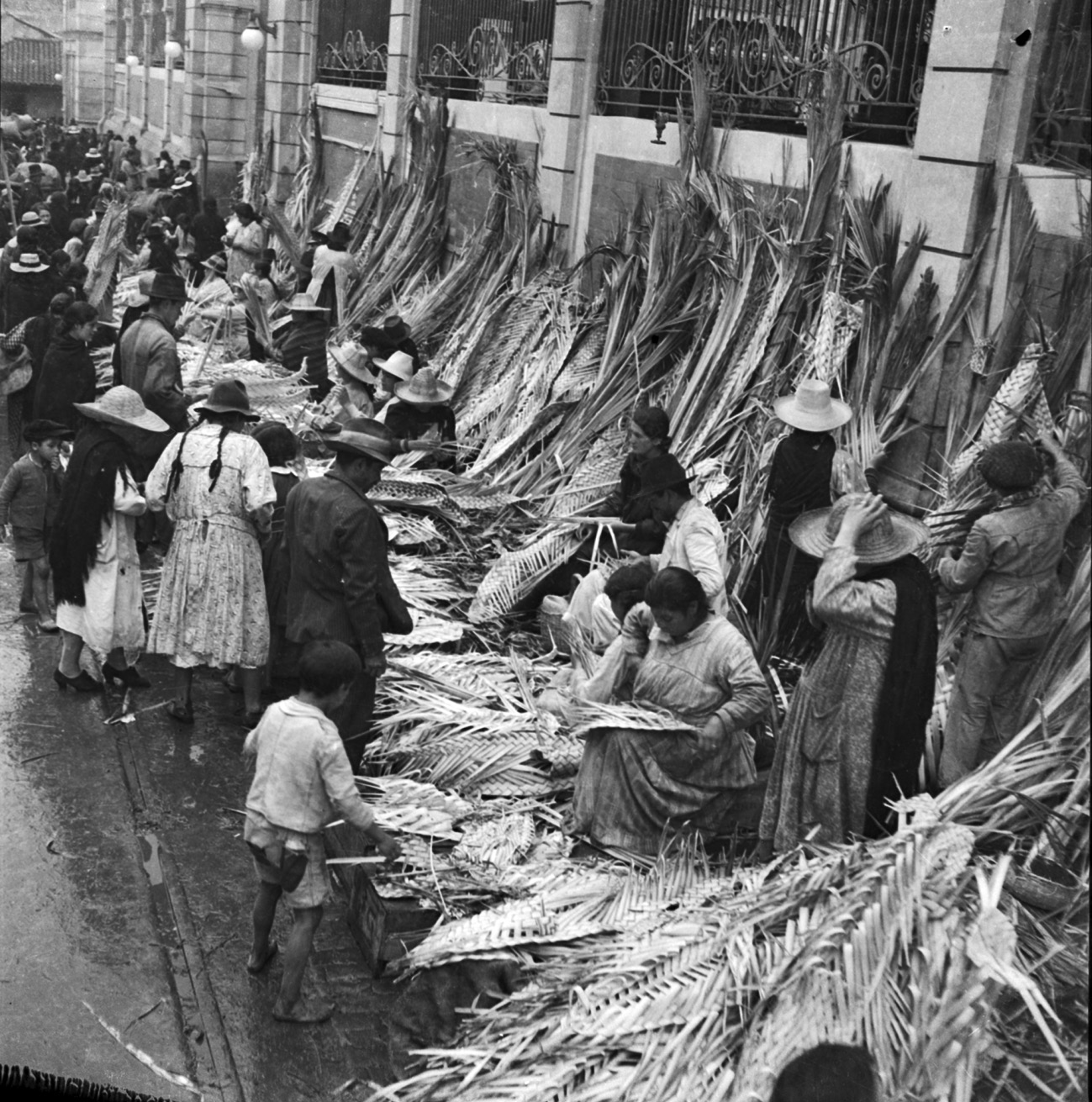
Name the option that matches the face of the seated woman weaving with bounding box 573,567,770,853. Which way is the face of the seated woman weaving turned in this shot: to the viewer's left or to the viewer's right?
to the viewer's left

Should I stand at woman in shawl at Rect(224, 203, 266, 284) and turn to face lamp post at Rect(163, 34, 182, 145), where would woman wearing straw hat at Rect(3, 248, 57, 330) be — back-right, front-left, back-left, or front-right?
back-left

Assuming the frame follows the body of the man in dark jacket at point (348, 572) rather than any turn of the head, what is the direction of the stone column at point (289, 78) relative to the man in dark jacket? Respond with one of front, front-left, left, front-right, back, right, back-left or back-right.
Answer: front-left

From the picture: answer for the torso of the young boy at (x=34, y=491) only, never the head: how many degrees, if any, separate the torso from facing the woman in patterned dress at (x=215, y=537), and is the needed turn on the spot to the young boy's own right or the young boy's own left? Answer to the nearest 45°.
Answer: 0° — they already face them

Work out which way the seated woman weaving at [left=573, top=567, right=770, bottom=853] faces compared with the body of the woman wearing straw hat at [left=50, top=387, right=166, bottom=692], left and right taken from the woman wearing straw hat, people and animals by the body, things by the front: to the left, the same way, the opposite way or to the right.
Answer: the opposite way

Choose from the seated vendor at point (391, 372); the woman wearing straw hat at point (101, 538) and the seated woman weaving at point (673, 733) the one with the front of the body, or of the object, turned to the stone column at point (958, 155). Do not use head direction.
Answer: the woman wearing straw hat

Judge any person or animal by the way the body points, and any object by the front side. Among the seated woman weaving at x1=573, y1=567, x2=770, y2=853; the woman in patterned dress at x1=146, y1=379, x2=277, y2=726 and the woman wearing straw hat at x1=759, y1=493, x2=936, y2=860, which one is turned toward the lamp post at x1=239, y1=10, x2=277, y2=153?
the woman in patterned dress

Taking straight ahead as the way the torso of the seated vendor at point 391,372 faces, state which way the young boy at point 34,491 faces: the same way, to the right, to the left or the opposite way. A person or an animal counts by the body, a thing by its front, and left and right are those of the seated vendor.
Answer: to the left

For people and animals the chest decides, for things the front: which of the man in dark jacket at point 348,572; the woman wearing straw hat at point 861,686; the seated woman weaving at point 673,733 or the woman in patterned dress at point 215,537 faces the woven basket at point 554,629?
the man in dark jacket

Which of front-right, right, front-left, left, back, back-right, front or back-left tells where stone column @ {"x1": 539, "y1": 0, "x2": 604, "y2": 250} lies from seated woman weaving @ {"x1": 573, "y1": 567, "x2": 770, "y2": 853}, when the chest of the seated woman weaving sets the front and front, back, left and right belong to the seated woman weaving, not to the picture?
back-right

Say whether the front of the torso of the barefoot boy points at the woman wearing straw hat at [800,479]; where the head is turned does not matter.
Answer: yes
